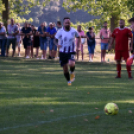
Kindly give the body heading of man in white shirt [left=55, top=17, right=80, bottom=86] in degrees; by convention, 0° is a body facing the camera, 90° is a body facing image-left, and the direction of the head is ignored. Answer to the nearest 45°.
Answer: approximately 0°

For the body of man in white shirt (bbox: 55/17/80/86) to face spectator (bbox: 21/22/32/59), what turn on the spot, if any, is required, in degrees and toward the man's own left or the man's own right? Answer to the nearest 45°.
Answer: approximately 180°

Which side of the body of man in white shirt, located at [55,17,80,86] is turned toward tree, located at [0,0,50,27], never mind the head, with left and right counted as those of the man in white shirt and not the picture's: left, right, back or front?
back

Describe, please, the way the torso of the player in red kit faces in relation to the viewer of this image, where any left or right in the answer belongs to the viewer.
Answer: facing the viewer

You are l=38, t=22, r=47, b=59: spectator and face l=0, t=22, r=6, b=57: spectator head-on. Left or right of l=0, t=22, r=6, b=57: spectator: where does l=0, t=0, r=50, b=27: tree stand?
right

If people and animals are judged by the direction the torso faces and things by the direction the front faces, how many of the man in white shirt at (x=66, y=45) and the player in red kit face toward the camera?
2

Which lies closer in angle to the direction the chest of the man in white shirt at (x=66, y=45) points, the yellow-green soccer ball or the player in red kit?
the yellow-green soccer ball

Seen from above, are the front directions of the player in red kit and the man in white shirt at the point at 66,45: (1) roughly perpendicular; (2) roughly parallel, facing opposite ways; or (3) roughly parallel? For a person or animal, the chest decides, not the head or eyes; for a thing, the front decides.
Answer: roughly parallel

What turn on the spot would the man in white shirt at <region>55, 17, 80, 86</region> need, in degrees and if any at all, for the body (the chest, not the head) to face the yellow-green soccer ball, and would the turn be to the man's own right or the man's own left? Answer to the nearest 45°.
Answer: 0° — they already face it

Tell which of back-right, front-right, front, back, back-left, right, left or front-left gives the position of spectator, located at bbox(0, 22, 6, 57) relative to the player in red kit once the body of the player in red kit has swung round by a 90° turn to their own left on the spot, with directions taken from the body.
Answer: back-left

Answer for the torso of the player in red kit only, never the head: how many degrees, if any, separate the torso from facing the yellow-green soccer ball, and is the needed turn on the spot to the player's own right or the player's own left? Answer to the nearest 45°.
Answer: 0° — they already face it
